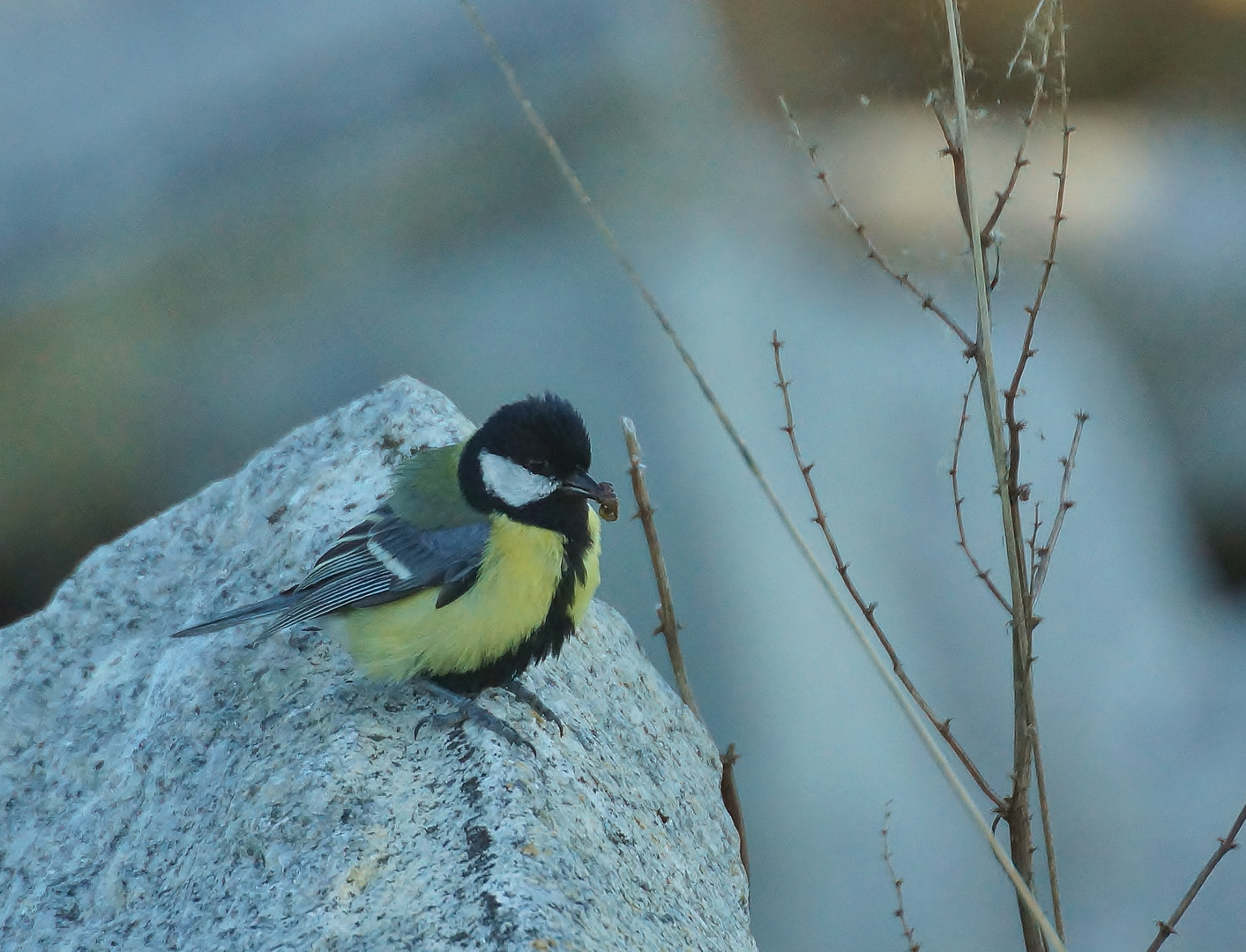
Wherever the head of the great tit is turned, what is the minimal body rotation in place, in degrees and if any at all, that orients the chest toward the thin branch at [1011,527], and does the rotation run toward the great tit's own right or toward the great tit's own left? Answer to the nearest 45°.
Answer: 0° — it already faces it

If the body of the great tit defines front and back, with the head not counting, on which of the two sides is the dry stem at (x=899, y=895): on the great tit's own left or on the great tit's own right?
on the great tit's own left

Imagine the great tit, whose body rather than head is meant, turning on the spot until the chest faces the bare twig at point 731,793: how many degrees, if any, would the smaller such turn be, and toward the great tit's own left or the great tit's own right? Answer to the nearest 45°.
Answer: approximately 90° to the great tit's own left

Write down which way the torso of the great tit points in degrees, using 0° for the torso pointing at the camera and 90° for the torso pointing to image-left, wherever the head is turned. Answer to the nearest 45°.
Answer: approximately 315°
